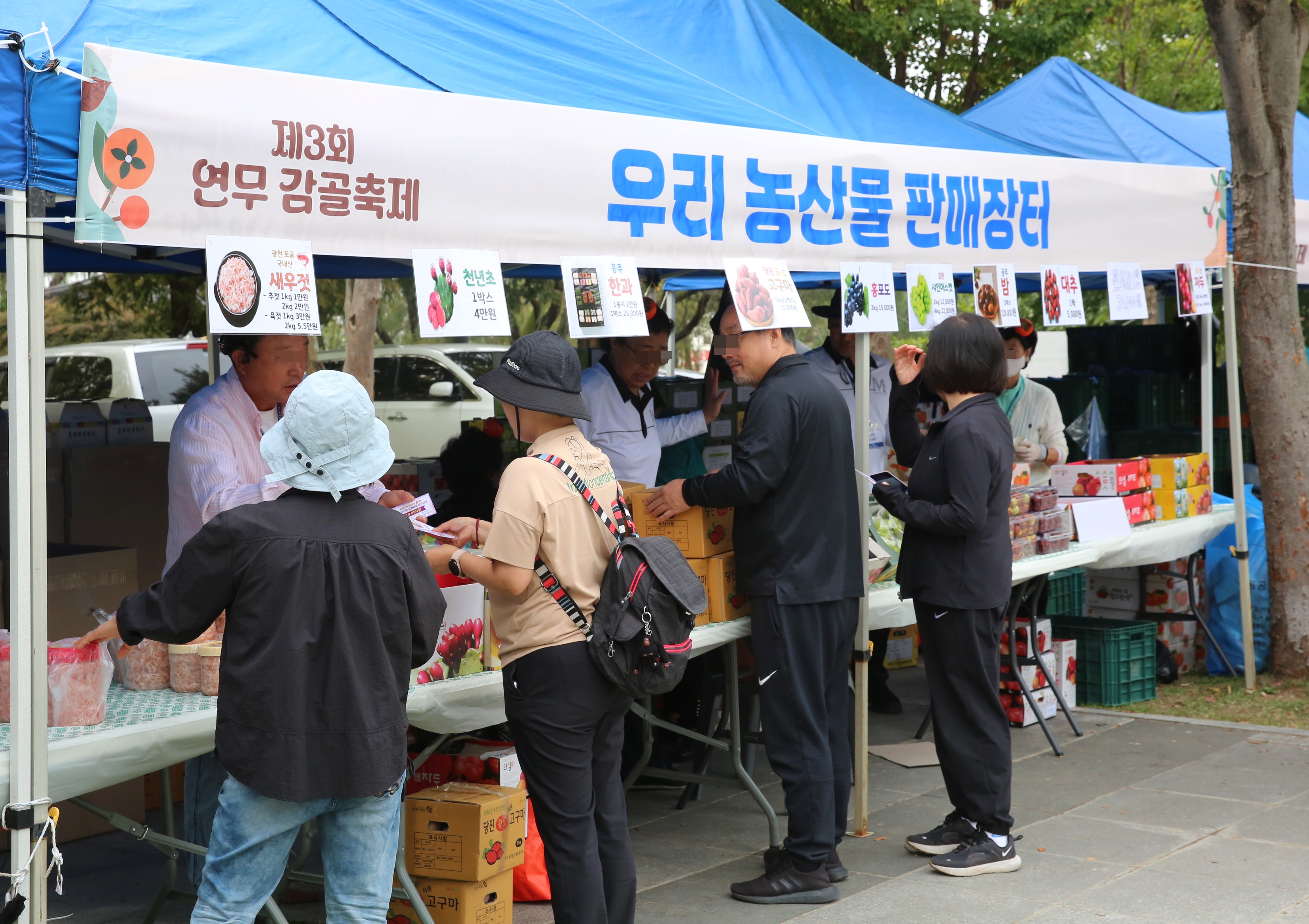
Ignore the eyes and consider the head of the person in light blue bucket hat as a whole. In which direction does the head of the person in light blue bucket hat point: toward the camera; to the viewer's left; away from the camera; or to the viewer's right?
away from the camera

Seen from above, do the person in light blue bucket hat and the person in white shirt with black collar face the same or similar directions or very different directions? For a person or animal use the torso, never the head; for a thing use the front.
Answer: very different directions

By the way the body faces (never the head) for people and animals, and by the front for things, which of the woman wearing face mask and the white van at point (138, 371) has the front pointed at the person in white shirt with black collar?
the woman wearing face mask

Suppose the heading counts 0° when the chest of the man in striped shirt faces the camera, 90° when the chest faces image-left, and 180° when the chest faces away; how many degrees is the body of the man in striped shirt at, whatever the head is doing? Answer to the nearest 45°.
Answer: approximately 315°

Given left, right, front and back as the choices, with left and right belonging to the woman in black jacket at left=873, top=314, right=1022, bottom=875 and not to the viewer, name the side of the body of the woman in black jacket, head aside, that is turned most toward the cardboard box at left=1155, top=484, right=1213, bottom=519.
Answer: right

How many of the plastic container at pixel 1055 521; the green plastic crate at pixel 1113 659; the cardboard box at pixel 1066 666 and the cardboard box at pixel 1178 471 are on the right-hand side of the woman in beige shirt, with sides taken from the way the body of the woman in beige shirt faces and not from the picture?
4

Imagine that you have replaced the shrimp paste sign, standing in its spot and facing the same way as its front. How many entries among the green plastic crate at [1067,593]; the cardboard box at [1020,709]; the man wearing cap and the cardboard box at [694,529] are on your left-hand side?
4

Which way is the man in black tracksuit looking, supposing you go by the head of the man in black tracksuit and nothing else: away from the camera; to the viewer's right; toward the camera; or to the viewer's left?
to the viewer's left

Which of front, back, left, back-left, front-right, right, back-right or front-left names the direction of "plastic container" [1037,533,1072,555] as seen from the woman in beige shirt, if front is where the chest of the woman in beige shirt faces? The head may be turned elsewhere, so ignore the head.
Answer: right

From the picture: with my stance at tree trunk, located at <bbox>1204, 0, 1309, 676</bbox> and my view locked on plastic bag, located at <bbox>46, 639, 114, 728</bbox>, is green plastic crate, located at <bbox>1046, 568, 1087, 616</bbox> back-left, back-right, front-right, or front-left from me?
front-right

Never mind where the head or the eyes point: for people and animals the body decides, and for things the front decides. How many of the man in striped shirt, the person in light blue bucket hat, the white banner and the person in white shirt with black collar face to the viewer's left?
0

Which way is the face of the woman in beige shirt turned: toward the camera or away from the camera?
away from the camera

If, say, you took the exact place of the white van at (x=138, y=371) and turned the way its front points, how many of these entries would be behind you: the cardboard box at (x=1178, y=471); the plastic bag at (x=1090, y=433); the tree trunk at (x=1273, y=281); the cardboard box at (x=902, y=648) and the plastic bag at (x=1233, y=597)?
5
